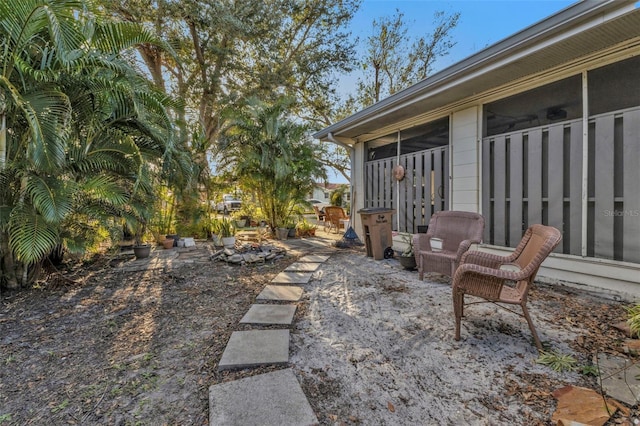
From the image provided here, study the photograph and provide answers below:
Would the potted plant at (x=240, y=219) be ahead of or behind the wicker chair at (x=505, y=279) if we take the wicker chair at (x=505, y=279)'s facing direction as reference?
ahead

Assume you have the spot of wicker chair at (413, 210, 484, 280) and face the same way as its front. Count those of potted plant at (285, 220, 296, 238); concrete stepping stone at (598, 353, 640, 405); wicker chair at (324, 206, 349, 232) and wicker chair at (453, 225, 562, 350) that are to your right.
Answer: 2

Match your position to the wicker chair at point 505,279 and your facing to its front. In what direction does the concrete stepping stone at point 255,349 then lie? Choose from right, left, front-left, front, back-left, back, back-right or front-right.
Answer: front-left

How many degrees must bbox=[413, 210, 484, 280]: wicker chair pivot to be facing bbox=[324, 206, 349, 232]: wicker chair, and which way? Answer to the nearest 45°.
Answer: approximately 90° to its right

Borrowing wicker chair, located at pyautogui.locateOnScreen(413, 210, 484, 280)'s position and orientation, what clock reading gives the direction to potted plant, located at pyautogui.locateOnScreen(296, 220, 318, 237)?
The potted plant is roughly at 3 o'clock from the wicker chair.

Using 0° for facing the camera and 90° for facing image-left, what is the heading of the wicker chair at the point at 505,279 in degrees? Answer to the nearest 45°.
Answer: approximately 90°

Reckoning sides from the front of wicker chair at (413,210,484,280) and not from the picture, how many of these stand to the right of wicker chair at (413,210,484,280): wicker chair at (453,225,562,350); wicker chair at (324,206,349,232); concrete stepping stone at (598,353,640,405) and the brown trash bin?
2

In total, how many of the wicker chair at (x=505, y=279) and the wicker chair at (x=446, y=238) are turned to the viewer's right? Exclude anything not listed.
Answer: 0

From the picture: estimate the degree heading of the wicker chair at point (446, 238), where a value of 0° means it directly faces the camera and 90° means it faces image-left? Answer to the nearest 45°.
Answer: approximately 45°

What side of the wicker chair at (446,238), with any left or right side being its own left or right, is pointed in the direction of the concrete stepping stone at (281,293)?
front

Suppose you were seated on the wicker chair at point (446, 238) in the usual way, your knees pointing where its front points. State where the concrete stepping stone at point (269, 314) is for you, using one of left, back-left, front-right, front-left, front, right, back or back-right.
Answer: front

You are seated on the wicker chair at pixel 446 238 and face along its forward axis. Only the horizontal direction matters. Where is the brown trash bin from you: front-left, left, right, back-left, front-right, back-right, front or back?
right

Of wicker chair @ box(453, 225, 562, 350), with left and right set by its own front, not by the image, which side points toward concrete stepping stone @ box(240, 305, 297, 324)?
front

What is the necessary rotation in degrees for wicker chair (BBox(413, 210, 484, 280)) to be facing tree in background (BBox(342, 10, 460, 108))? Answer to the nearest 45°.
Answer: approximately 135° to its right

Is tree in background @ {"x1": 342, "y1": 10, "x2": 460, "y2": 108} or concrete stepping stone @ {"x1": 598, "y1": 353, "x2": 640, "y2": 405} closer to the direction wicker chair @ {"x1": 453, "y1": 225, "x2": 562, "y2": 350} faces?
the tree in background
